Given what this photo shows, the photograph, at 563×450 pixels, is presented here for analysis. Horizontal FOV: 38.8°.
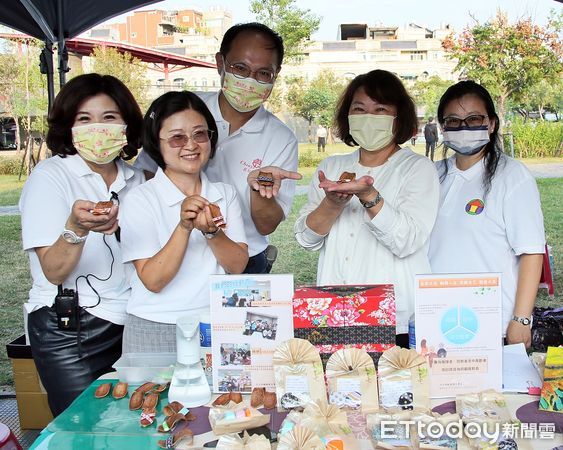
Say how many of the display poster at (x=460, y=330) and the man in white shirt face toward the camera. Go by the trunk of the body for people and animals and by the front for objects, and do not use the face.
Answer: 2

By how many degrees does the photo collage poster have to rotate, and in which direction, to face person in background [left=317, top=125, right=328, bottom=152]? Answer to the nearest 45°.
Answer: approximately 180°

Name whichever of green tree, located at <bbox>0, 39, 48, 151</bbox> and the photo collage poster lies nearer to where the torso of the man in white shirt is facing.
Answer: the photo collage poster

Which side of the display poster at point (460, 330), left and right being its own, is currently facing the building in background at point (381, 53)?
back

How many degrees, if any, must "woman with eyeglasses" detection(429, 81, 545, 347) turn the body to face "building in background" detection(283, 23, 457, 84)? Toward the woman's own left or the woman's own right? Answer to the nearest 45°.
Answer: approximately 135° to the woman's own right

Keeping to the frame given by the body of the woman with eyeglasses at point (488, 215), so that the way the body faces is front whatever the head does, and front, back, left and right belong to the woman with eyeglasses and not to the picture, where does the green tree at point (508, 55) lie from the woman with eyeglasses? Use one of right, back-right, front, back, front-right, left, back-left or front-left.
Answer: back-right

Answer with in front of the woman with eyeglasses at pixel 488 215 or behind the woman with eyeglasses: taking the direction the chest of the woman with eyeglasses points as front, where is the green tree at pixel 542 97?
behind

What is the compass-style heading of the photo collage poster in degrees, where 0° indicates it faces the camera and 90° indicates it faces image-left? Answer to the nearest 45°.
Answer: approximately 0°

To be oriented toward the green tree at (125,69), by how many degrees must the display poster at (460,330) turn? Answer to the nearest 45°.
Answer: approximately 135° to its right

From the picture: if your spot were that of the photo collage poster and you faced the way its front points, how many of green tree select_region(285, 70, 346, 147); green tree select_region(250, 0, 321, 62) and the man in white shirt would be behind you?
3

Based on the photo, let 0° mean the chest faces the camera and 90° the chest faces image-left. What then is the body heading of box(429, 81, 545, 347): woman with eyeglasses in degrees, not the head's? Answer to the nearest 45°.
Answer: approximately 45°

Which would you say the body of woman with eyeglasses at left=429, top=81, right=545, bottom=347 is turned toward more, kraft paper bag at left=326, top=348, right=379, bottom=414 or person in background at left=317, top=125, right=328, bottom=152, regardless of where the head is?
the kraft paper bag
